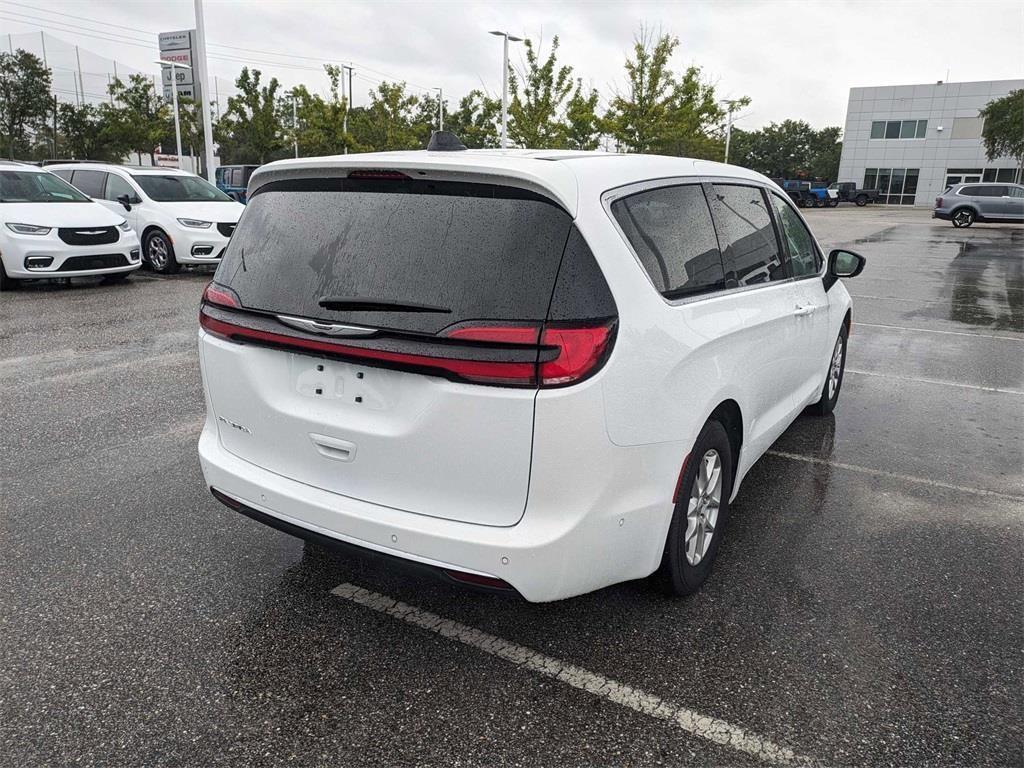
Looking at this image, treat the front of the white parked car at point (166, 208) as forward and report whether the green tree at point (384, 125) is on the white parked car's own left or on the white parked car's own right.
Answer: on the white parked car's own left

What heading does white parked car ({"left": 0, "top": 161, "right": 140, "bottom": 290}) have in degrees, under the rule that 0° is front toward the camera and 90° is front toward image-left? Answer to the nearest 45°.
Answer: approximately 315°

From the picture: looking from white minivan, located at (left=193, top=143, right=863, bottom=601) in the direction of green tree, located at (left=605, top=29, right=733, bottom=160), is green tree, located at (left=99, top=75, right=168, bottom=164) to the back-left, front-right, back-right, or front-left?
front-left

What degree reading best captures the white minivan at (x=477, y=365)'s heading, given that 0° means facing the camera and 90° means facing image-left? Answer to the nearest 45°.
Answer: approximately 225°

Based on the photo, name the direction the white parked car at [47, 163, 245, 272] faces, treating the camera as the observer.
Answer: facing the viewer and to the right of the viewer

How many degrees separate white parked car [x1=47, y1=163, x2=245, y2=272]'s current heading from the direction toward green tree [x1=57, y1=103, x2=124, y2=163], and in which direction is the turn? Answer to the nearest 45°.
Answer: approximately 135° to its left

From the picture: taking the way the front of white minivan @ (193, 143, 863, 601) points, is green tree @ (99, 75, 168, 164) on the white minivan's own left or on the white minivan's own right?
on the white minivan's own left

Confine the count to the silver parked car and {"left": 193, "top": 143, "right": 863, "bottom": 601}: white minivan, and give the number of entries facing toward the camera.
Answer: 0

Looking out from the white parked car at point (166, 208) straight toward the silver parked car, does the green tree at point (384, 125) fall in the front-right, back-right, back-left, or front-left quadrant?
front-left
